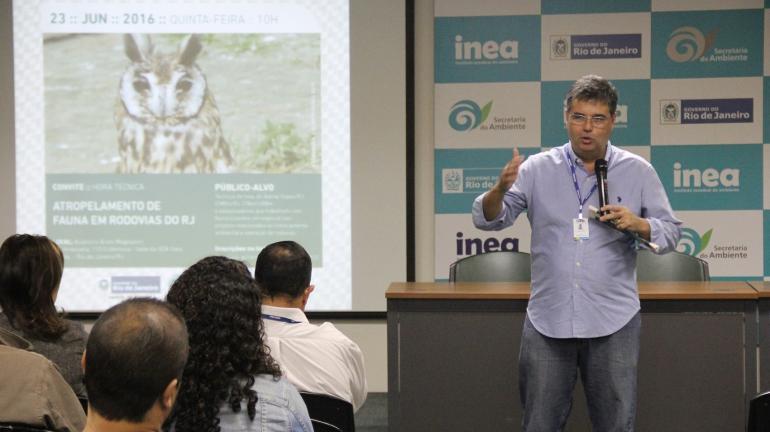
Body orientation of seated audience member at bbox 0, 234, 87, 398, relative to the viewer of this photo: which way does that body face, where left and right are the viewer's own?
facing away from the viewer and to the right of the viewer

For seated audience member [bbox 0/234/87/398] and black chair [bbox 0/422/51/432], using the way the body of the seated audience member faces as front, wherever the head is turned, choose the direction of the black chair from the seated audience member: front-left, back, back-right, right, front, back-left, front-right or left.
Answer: back-right

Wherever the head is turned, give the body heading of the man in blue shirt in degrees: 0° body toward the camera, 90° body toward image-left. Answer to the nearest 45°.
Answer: approximately 0°

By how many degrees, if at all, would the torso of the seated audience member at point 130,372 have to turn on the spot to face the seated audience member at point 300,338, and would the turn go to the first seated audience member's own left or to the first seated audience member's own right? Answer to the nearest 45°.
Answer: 0° — they already face them

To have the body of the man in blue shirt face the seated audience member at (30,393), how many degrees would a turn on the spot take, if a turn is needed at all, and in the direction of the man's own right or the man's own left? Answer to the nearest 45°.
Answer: approximately 45° to the man's own right

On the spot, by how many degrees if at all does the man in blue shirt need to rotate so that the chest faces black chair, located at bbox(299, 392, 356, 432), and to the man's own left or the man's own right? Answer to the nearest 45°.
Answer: approximately 45° to the man's own right

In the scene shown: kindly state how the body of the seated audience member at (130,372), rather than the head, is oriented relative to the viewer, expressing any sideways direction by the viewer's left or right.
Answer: facing away from the viewer and to the right of the viewer

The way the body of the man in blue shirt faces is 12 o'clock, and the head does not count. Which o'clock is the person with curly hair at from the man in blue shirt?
The person with curly hair is roughly at 1 o'clock from the man in blue shirt.

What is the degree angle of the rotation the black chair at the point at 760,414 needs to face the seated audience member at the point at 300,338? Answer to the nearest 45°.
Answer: approximately 90° to its left

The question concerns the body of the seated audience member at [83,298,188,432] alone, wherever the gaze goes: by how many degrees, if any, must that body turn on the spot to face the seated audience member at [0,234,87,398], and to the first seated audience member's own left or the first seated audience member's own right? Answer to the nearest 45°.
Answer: approximately 45° to the first seated audience member's own left

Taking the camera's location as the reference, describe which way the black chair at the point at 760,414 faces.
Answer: facing away from the viewer

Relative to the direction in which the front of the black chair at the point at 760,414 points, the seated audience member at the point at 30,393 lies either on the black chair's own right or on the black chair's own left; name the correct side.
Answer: on the black chair's own left
